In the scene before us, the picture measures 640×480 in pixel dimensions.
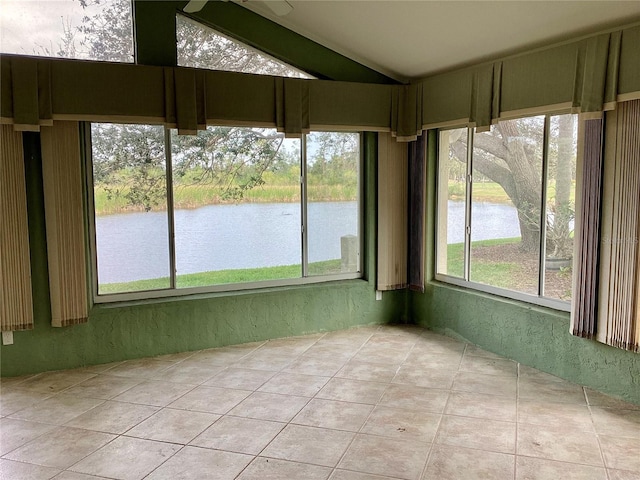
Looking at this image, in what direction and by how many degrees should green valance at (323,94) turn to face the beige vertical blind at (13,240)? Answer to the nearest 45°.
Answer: approximately 90° to its right

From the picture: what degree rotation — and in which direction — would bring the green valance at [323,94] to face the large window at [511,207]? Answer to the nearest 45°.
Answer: approximately 90° to its left

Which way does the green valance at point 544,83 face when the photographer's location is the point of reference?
facing the viewer and to the left of the viewer

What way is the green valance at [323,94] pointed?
toward the camera

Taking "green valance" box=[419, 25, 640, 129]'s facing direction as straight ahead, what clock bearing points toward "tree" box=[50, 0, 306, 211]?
The tree is roughly at 3 o'clock from the green valance.

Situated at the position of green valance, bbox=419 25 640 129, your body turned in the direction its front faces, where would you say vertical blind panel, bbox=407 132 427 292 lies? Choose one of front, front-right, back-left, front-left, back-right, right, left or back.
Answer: right

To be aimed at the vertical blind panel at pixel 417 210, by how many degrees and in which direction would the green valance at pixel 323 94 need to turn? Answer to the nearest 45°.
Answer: approximately 135° to its left
